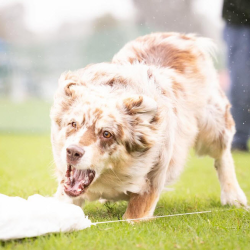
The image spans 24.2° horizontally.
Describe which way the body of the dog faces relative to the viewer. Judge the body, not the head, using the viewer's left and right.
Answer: facing the viewer and to the left of the viewer

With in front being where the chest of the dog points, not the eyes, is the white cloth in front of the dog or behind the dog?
in front
